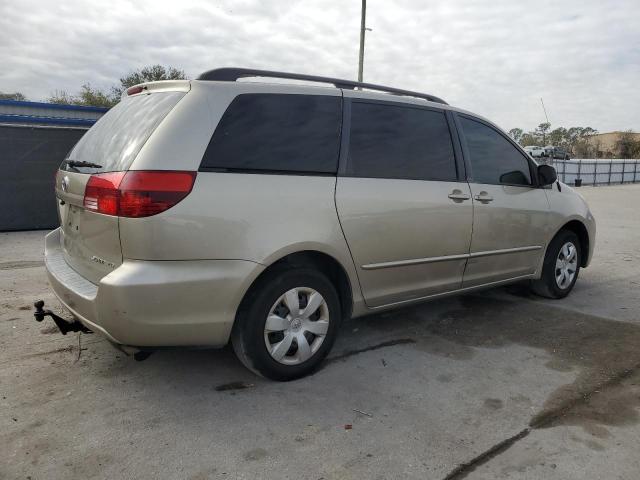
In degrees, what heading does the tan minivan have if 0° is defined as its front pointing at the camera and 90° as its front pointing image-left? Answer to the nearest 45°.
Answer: approximately 225°

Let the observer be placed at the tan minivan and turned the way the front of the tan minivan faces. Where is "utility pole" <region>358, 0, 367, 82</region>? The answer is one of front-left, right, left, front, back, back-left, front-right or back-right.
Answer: front-left
